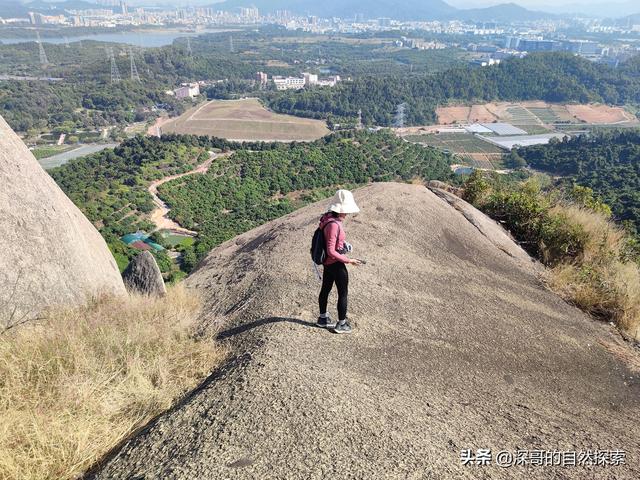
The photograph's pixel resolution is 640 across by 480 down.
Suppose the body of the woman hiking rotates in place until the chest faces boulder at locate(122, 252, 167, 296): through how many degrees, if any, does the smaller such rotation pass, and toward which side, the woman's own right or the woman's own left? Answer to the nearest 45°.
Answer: approximately 135° to the woman's own left

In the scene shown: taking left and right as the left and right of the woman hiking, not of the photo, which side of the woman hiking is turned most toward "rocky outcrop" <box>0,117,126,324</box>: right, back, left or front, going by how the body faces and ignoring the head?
back

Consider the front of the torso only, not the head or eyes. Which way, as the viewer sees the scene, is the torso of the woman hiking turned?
to the viewer's right
